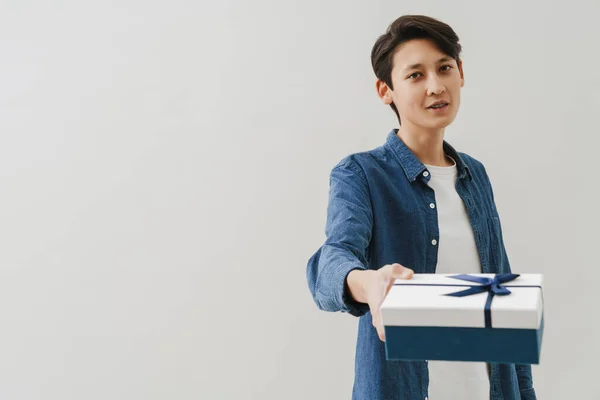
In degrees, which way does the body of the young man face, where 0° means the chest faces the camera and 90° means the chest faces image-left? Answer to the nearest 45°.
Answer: approximately 315°
